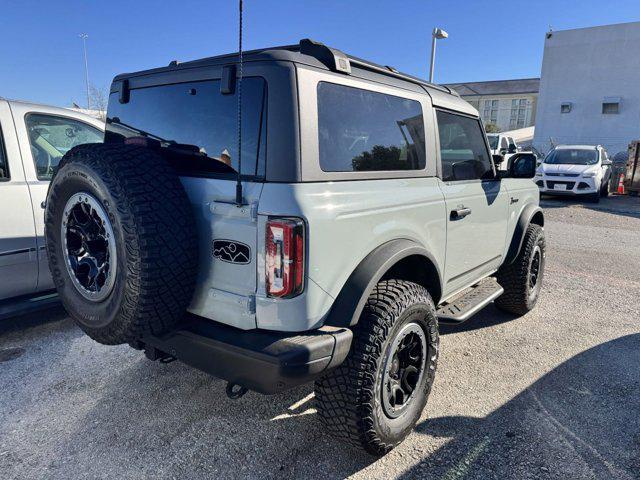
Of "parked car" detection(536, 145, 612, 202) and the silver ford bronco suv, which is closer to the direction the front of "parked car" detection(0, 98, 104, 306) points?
the parked car

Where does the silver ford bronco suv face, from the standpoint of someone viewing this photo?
facing away from the viewer and to the right of the viewer

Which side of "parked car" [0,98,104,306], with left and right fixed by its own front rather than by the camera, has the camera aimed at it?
right

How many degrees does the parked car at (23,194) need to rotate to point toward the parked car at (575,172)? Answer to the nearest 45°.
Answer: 0° — it already faces it

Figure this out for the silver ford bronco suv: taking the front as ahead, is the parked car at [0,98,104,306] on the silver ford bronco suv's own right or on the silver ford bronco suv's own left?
on the silver ford bronco suv's own left

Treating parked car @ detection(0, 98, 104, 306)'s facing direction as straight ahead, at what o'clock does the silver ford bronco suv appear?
The silver ford bronco suv is roughly at 2 o'clock from the parked car.

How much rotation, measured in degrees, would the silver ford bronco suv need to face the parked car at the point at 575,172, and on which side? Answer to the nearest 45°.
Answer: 0° — it already faces it
